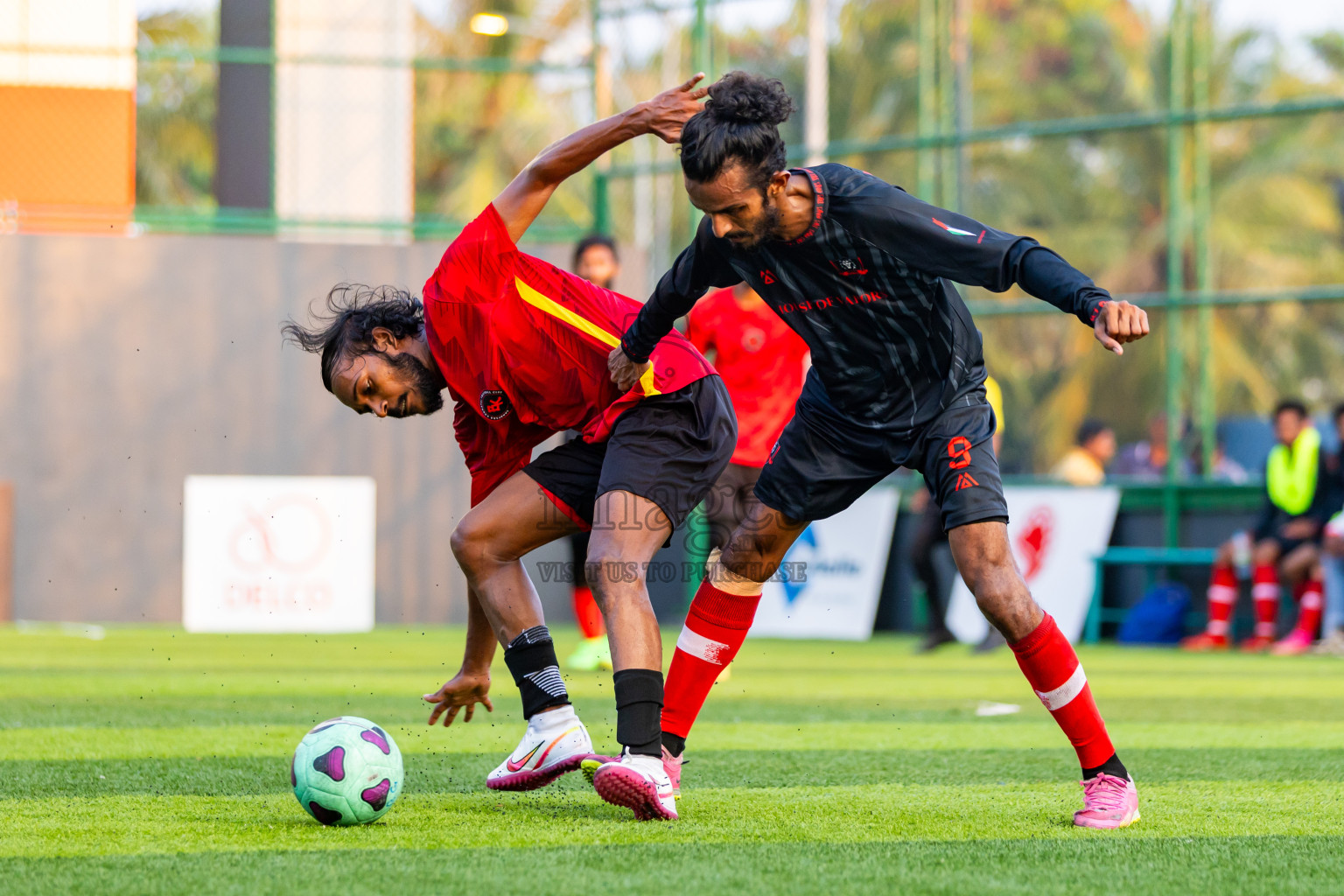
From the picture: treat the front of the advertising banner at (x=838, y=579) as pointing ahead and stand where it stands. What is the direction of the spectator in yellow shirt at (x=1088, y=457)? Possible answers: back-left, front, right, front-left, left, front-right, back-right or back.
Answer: left

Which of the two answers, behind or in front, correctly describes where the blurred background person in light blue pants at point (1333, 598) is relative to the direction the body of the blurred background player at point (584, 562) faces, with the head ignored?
behind

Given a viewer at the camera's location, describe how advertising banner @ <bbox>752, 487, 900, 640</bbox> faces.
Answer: facing the viewer

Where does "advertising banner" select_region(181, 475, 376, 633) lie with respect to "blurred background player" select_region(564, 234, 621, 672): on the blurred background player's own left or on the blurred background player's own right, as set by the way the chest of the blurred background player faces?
on the blurred background player's own right

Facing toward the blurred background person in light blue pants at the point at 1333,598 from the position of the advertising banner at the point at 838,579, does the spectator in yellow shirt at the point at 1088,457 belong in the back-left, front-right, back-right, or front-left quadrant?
front-left

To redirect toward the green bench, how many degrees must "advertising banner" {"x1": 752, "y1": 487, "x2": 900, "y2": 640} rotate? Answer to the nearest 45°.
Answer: approximately 90° to its left

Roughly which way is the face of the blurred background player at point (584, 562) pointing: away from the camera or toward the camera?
toward the camera

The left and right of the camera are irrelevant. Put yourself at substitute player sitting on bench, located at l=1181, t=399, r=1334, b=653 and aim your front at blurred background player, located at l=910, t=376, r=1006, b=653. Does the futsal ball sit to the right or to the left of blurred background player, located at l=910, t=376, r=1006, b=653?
left

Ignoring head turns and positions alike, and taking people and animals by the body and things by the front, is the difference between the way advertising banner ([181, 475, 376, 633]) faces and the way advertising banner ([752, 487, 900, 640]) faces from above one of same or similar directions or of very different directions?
same or similar directions

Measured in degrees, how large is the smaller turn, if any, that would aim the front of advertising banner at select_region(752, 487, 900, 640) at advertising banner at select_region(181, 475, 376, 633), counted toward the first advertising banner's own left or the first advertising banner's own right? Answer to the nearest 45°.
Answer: approximately 90° to the first advertising banner's own right

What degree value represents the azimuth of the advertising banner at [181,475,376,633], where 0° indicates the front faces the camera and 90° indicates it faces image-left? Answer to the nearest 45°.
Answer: approximately 0°

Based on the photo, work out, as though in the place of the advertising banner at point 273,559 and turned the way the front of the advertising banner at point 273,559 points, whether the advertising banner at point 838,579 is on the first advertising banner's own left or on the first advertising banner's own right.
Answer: on the first advertising banner's own left
